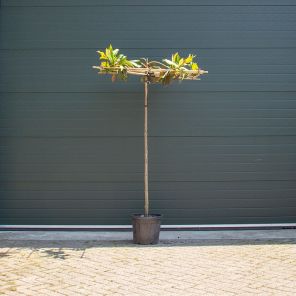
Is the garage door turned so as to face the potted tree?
yes

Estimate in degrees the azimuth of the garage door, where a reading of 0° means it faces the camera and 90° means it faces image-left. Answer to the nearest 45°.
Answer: approximately 0°
